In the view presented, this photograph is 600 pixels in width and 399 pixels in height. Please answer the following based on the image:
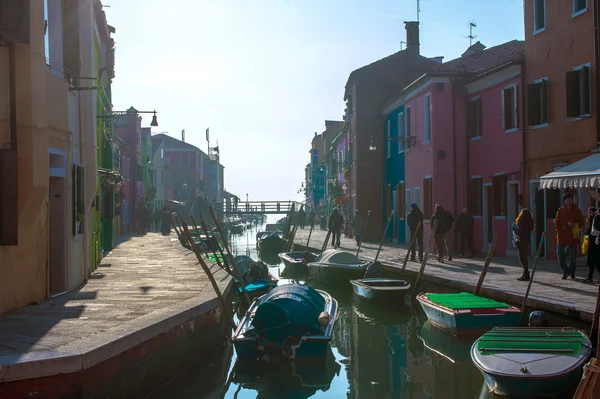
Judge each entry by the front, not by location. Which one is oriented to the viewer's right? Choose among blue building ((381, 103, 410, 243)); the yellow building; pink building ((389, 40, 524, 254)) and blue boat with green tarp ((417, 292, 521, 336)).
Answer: the yellow building

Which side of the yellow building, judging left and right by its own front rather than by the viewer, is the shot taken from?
right

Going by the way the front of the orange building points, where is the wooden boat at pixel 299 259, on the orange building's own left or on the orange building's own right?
on the orange building's own right

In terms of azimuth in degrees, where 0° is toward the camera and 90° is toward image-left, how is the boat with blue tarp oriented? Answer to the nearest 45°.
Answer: approximately 180°

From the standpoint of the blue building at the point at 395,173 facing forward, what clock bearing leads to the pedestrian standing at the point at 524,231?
The pedestrian standing is roughly at 10 o'clock from the blue building.

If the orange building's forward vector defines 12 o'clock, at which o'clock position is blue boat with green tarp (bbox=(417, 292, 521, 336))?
The blue boat with green tarp is roughly at 11 o'clock from the orange building.

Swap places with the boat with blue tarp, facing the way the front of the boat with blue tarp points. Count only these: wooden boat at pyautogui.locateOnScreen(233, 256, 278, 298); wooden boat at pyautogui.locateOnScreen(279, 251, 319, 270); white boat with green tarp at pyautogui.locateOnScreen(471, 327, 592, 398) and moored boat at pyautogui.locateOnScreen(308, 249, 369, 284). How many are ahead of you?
3

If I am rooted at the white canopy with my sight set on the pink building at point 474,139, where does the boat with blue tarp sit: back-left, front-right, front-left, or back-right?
back-left

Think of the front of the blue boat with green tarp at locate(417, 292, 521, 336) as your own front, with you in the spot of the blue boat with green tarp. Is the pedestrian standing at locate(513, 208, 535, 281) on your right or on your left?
on your right
